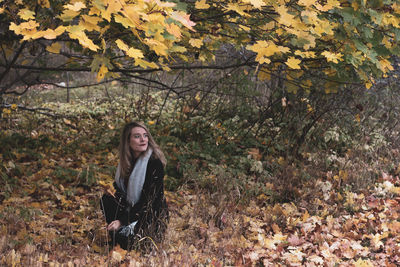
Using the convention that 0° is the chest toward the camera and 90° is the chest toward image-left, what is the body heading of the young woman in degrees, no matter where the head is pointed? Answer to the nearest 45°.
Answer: approximately 45°

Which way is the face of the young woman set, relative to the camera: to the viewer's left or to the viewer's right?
to the viewer's right
